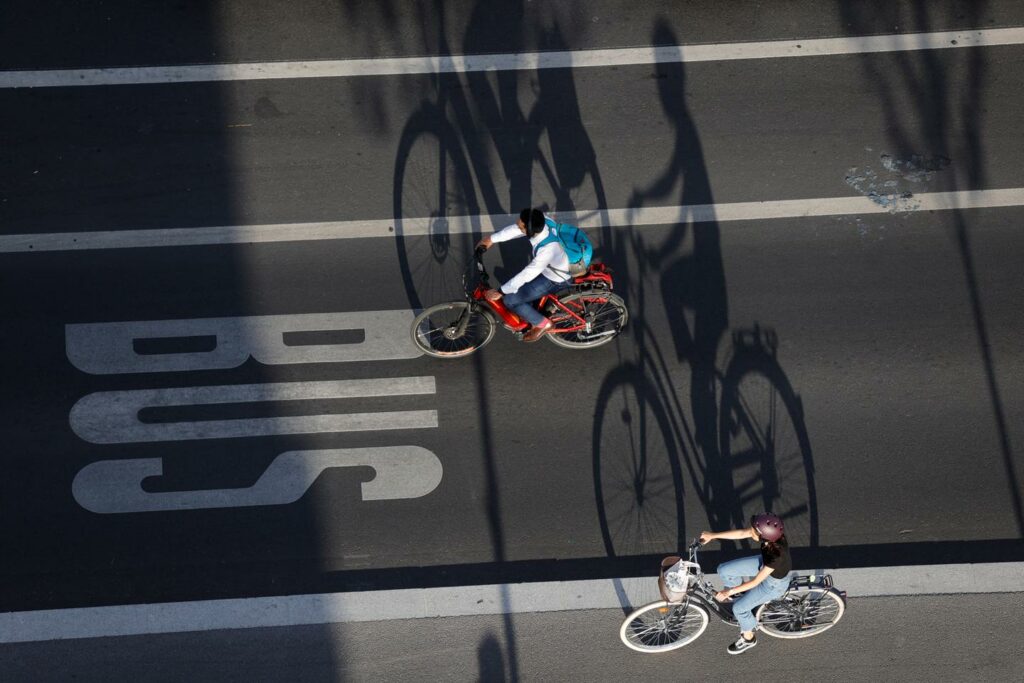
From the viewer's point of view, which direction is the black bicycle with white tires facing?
to the viewer's left

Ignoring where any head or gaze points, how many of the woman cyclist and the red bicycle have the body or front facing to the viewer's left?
2

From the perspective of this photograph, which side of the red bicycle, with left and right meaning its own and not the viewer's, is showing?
left

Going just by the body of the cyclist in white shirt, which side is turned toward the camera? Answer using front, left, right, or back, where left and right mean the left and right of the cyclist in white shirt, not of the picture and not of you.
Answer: left

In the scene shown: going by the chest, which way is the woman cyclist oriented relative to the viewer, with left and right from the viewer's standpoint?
facing to the left of the viewer
